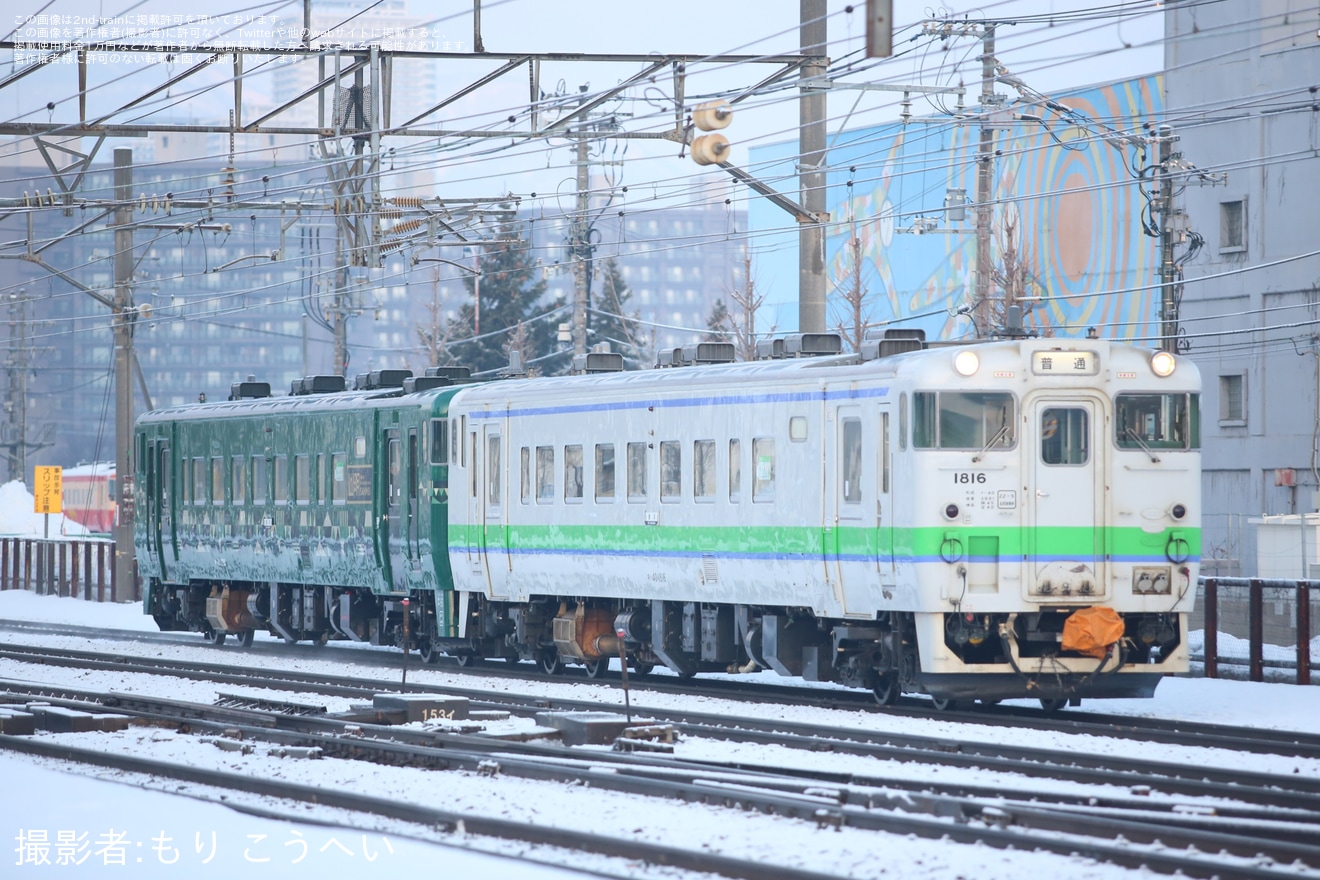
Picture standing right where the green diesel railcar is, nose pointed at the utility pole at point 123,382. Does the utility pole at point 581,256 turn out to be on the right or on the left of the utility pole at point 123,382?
right

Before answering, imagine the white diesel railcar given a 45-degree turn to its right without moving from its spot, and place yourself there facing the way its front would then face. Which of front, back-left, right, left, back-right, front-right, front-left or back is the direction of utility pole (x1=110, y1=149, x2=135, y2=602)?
back-right

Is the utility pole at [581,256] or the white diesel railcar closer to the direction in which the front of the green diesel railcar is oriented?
the white diesel railcar

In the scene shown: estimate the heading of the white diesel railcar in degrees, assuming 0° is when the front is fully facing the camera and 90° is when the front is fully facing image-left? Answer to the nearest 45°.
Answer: approximately 315°

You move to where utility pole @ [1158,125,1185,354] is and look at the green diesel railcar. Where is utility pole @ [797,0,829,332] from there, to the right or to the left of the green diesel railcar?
left

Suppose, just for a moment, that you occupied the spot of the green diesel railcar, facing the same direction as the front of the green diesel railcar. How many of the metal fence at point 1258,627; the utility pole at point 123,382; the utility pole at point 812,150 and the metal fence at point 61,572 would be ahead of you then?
2

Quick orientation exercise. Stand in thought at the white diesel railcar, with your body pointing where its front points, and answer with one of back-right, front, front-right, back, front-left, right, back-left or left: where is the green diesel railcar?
back

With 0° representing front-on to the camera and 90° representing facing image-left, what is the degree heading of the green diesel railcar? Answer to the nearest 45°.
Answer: approximately 315°
